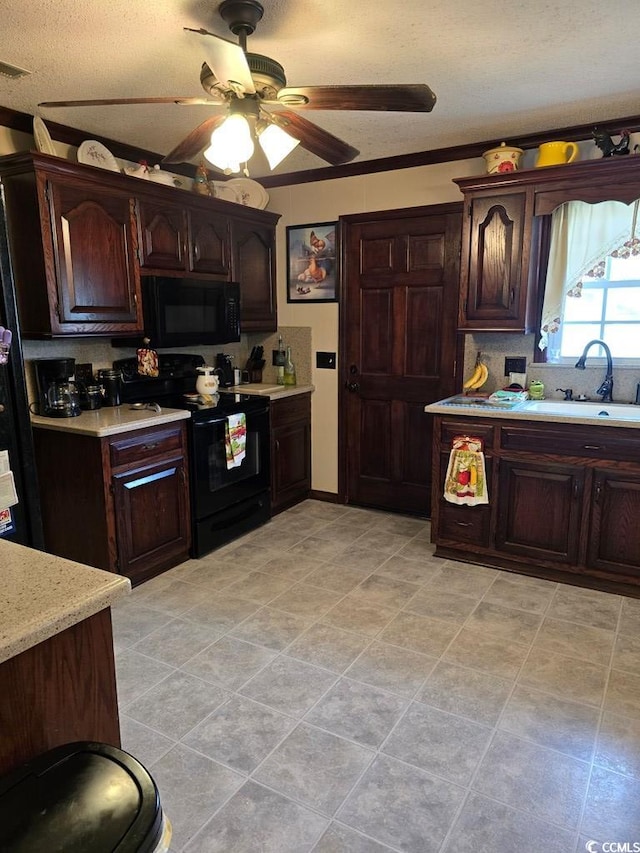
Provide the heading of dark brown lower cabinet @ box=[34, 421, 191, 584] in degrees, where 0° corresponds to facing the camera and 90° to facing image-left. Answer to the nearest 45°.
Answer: approximately 315°

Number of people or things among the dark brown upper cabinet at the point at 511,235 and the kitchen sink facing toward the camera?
2

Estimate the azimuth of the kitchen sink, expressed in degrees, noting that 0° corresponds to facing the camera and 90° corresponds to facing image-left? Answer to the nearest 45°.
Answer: approximately 0°

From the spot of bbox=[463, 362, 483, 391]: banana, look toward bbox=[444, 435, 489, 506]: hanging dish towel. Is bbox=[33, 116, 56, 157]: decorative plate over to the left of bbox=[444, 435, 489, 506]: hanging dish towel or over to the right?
right

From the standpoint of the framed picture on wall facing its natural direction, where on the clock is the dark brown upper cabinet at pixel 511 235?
The dark brown upper cabinet is roughly at 9 o'clock from the framed picture on wall.

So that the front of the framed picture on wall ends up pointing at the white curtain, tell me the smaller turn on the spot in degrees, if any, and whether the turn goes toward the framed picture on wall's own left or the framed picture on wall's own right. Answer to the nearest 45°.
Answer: approximately 90° to the framed picture on wall's own left
